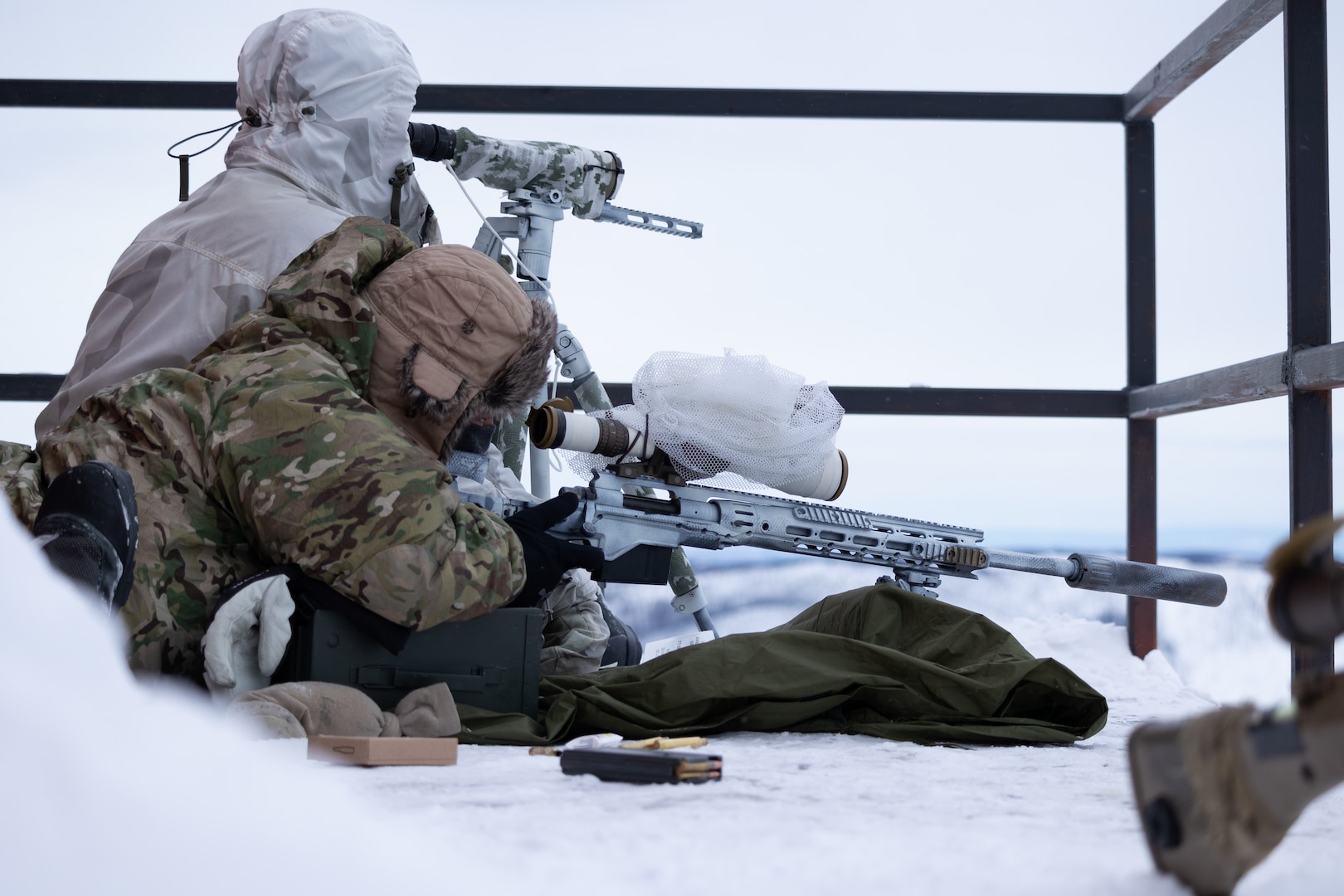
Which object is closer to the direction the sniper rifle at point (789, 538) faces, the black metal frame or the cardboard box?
the black metal frame

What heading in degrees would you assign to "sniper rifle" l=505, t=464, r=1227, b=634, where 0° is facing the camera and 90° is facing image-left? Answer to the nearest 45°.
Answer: approximately 270°

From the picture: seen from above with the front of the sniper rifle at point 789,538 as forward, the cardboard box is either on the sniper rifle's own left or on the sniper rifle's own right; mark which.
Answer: on the sniper rifle's own right

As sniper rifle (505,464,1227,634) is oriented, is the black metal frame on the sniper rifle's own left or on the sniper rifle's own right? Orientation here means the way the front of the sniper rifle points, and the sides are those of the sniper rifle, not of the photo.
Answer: on the sniper rifle's own left
